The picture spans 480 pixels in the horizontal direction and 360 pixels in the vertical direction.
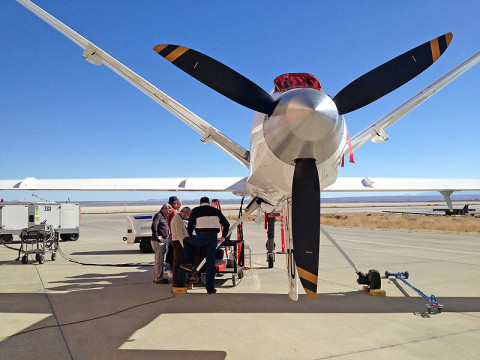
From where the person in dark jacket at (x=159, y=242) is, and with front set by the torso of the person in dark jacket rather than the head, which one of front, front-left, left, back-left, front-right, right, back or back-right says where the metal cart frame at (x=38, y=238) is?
back-left

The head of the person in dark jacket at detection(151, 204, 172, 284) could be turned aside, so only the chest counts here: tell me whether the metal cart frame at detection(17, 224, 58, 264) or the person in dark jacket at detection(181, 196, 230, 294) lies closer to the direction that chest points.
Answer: the person in dark jacket

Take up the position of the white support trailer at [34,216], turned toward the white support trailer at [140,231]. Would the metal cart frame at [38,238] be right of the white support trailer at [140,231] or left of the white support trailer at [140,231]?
right

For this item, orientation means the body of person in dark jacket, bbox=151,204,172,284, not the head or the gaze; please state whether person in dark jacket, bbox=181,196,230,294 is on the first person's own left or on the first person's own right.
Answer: on the first person's own right

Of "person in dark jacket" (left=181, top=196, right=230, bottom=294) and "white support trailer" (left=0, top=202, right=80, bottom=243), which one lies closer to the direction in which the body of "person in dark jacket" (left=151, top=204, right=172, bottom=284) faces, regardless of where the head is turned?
the person in dark jacket

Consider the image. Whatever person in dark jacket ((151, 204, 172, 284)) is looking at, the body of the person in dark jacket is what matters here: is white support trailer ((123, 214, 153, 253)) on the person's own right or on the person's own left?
on the person's own left

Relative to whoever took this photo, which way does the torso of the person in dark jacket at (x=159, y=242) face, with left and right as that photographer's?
facing to the right of the viewer

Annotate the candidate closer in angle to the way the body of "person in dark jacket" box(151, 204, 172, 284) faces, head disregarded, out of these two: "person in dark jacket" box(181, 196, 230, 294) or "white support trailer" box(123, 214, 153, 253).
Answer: the person in dark jacket

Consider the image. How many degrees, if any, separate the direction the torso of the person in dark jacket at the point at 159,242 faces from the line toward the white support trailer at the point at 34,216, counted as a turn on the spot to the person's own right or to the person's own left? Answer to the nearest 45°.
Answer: approximately 135° to the person's own left
